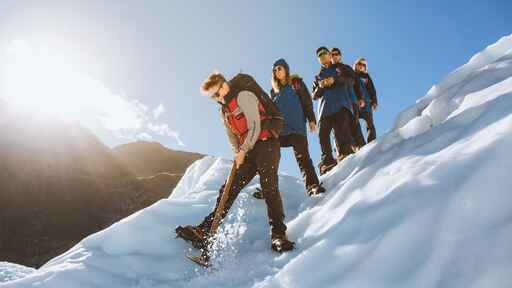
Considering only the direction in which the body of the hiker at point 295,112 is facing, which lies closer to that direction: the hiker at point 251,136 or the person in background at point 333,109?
the hiker

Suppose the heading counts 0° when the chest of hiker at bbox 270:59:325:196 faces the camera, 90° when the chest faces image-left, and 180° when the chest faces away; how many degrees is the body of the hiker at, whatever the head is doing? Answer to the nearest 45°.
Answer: approximately 45°

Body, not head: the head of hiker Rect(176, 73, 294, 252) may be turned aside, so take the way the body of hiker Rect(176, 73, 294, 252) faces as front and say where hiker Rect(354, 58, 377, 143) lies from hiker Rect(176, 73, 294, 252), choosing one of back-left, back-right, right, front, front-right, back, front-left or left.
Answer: back

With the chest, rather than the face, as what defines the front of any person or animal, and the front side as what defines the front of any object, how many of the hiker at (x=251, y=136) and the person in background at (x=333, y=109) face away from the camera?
0

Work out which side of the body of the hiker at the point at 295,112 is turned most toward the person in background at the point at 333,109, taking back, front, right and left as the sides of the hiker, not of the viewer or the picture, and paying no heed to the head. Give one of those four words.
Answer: back

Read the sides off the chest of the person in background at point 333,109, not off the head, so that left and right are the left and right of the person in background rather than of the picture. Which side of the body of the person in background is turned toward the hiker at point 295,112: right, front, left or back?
front

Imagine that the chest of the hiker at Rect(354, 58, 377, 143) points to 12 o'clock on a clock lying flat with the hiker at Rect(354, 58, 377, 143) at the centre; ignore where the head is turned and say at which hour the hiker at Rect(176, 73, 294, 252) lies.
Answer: the hiker at Rect(176, 73, 294, 252) is roughly at 11 o'clock from the hiker at Rect(354, 58, 377, 143).

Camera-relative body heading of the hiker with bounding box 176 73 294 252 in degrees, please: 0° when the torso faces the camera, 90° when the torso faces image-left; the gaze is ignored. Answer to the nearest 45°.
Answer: approximately 45°

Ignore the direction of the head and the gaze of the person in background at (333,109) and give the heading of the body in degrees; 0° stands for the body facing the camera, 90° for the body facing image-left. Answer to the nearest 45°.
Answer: approximately 45°

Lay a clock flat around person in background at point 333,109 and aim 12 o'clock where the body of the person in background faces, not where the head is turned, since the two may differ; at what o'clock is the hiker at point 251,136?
The hiker is roughly at 11 o'clock from the person in background.

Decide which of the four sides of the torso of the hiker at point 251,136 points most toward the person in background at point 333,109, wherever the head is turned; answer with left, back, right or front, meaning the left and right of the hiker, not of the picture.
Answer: back

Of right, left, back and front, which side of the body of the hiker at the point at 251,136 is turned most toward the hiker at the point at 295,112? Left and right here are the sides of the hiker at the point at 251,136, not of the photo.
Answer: back
